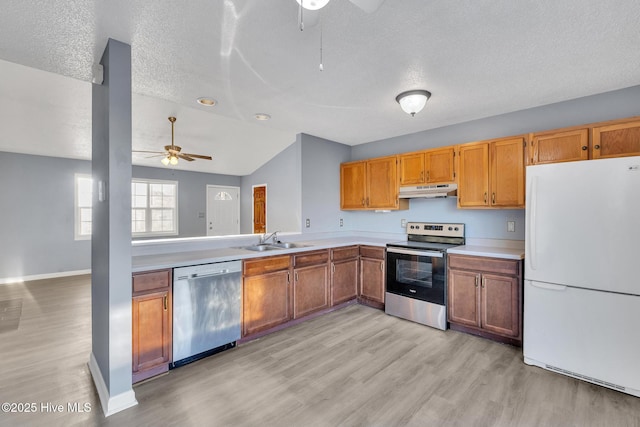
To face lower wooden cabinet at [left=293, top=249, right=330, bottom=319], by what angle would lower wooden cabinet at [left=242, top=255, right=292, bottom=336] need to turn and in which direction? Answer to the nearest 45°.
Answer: approximately 90° to its left

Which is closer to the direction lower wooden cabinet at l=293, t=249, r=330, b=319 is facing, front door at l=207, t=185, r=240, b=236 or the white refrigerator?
the white refrigerator

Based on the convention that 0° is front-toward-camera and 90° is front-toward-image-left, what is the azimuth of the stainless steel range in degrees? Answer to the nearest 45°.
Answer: approximately 45°

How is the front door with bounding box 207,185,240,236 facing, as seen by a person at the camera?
facing the viewer

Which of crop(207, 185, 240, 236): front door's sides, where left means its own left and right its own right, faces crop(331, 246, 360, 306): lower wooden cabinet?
front

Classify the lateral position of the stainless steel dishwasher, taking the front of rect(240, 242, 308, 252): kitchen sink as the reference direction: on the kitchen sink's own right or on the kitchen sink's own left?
on the kitchen sink's own right

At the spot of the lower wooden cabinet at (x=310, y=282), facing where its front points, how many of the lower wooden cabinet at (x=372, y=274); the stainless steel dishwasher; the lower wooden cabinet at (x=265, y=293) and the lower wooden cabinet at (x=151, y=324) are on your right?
3

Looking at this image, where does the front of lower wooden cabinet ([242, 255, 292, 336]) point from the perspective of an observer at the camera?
facing the viewer and to the right of the viewer

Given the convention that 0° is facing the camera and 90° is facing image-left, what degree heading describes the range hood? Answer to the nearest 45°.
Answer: approximately 45°
